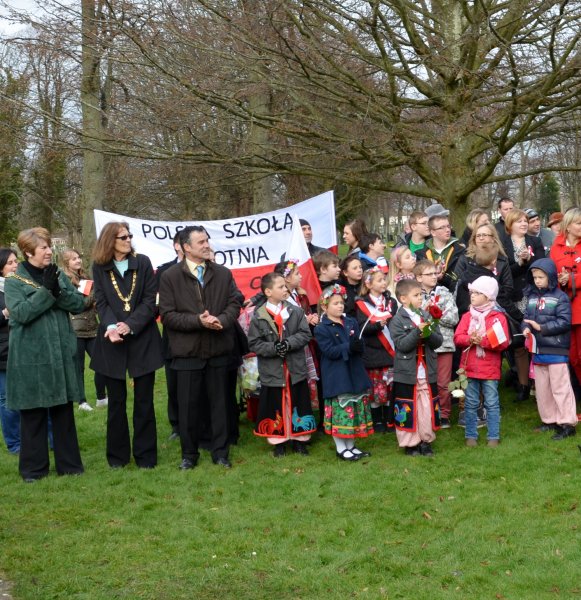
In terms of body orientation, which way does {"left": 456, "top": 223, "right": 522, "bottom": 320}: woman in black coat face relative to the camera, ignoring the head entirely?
toward the camera

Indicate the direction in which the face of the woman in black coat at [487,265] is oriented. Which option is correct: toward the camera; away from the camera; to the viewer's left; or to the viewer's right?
toward the camera

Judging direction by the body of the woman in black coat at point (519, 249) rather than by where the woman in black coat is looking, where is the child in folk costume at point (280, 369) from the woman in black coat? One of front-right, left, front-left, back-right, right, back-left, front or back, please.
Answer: front-right

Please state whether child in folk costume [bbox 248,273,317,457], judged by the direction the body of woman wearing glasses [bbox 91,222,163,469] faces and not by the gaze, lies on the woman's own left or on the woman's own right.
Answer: on the woman's own left

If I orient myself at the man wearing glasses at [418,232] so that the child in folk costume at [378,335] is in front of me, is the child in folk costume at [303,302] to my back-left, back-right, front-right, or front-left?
front-right

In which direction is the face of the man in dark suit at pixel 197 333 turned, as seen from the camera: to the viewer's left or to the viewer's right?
to the viewer's right

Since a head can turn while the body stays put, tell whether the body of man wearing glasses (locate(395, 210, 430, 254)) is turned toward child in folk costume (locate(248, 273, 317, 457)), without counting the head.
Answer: no

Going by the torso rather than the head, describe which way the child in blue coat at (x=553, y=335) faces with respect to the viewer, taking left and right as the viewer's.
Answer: facing the viewer and to the left of the viewer

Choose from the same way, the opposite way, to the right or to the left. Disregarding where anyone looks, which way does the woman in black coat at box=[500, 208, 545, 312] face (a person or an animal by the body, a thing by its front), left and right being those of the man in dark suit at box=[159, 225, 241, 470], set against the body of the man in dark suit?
the same way

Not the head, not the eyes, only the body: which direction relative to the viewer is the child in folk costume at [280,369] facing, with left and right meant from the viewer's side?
facing the viewer

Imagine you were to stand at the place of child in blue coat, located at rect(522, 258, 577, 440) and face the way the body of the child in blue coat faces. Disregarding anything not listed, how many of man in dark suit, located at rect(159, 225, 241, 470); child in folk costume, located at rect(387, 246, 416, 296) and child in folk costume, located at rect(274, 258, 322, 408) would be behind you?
0

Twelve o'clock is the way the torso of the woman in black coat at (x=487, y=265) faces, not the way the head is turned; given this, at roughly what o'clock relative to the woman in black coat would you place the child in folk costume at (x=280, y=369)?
The child in folk costume is roughly at 2 o'clock from the woman in black coat.

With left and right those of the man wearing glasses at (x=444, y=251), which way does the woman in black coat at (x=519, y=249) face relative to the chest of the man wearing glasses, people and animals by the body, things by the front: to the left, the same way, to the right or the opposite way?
the same way

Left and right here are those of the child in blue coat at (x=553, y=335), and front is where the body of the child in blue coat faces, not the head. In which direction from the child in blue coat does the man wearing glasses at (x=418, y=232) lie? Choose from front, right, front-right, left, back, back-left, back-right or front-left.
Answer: right

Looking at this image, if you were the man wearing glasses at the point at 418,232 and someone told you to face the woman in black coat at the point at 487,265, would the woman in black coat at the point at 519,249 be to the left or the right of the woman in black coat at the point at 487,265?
left

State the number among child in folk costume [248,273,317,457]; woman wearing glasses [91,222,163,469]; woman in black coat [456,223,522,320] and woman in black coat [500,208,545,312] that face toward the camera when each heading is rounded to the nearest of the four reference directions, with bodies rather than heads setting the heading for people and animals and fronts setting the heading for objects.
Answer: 4
